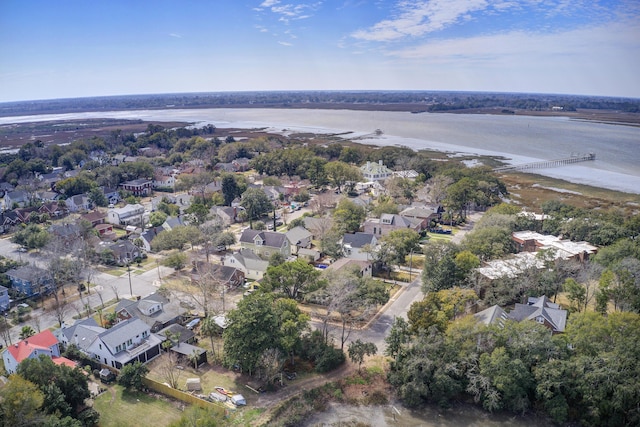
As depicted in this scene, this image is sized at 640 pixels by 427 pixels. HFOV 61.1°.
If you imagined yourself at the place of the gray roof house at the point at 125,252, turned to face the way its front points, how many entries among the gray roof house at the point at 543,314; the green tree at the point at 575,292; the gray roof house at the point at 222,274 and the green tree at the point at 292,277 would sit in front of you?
4

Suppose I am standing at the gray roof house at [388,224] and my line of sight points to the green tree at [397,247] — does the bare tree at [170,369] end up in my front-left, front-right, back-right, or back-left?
front-right

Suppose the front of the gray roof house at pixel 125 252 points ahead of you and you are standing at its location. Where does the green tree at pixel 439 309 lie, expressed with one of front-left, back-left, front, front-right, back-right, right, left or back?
front

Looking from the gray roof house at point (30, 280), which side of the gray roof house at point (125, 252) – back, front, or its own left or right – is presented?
right

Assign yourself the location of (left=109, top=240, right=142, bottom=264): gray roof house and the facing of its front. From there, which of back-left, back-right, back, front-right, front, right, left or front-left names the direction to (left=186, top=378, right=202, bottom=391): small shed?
front-right

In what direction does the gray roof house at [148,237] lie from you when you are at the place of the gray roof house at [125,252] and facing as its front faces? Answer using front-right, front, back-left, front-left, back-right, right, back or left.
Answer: left

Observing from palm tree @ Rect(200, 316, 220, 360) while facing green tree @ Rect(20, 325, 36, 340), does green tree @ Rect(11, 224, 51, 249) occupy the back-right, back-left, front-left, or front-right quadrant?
front-right

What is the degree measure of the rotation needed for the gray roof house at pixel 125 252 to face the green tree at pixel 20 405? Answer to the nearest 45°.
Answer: approximately 45° to its right

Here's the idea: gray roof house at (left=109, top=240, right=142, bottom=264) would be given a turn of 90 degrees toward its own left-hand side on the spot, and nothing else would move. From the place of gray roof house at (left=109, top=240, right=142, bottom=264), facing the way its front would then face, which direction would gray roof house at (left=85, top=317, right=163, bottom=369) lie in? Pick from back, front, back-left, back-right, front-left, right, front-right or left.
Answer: back-right

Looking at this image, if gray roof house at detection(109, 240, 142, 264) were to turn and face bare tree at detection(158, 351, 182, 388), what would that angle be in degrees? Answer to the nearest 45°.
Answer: approximately 45° to its right
